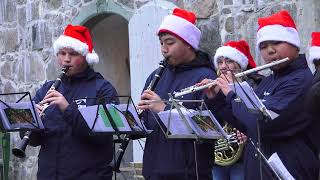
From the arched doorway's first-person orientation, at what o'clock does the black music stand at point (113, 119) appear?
The black music stand is roughly at 12 o'clock from the arched doorway.

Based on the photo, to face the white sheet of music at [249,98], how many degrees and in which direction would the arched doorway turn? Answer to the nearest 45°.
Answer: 0° — it already faces it

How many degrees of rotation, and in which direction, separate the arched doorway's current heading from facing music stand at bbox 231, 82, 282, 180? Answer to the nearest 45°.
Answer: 0° — it already faces it

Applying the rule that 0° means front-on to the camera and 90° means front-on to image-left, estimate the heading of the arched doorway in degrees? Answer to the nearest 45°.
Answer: approximately 0°

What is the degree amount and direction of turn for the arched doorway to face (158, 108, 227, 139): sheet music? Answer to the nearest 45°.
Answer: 0° — it already faces it

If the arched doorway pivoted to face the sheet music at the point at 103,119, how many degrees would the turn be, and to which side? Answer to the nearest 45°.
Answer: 0° — it already faces it
